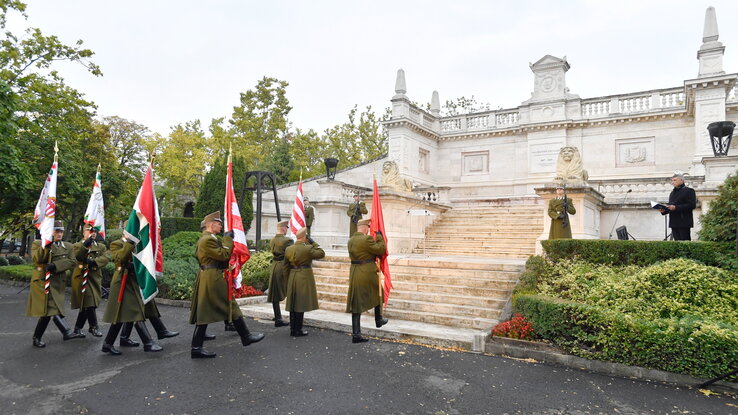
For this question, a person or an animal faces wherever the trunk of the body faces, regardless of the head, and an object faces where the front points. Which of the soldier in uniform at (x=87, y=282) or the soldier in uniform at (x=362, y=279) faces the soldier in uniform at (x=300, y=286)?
the soldier in uniform at (x=87, y=282)

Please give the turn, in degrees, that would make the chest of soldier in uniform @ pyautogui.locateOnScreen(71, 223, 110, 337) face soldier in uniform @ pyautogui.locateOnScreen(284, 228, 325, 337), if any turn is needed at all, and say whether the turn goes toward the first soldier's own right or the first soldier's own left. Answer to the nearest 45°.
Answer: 0° — they already face them

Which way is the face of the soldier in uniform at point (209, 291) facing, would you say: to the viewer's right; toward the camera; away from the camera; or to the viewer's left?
to the viewer's right

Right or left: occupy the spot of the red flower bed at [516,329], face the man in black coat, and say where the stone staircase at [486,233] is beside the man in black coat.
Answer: left

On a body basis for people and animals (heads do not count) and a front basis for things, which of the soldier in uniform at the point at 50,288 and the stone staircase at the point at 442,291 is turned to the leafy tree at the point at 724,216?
the soldier in uniform

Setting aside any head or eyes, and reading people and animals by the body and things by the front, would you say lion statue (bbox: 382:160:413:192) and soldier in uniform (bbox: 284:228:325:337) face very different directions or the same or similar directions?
very different directions

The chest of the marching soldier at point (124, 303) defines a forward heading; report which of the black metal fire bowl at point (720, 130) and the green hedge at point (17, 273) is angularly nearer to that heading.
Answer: the black metal fire bowl

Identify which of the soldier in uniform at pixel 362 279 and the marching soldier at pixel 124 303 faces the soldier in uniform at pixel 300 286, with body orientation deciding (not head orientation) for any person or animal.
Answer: the marching soldier

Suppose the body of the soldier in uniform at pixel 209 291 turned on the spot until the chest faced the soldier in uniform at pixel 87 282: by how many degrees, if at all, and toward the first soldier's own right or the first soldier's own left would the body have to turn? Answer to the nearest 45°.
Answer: approximately 135° to the first soldier's own left

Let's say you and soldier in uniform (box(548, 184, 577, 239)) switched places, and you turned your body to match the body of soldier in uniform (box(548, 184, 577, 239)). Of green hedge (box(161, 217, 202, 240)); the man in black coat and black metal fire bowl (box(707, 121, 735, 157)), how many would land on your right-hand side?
1

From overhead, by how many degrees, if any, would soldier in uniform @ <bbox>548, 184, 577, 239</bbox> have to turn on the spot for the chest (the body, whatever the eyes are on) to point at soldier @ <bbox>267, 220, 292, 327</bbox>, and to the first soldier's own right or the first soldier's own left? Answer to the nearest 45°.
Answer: approximately 45° to the first soldier's own right

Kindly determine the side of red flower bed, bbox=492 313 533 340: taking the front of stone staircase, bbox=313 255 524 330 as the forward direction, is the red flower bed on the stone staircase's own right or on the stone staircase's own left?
on the stone staircase's own left

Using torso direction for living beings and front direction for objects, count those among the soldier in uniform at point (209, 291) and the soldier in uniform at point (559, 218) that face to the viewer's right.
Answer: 1

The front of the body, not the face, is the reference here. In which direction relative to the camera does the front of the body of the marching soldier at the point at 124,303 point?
to the viewer's right

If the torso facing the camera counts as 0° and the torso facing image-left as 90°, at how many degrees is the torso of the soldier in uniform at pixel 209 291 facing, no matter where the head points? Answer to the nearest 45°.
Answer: approximately 270°

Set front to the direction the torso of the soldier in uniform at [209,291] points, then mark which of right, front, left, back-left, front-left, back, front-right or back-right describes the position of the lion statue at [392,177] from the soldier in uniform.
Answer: front-left
